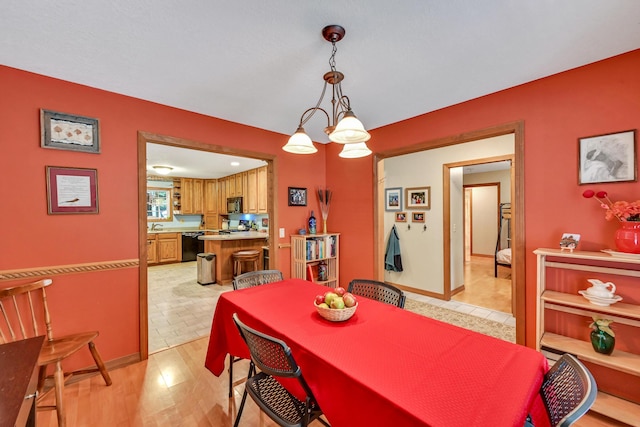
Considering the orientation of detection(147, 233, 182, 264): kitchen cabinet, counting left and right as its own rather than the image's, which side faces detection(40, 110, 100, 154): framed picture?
front

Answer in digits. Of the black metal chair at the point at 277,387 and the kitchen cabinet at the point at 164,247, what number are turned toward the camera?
1

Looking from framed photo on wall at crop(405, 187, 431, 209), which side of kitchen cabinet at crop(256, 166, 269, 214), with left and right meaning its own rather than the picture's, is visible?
left

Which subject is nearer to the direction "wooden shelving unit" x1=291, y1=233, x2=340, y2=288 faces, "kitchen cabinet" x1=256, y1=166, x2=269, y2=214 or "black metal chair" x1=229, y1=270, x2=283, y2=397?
the black metal chair

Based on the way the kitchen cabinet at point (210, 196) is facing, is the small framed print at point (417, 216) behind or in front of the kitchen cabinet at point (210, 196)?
in front

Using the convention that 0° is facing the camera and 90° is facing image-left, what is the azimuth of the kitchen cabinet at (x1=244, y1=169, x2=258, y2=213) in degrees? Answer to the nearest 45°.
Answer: approximately 45°

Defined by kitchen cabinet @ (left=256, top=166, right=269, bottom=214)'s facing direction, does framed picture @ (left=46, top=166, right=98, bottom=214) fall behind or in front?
in front

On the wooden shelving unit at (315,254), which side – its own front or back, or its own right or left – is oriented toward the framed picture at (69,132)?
right

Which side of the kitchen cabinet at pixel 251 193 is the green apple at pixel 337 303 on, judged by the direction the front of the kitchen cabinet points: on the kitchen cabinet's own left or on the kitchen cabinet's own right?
on the kitchen cabinet's own left

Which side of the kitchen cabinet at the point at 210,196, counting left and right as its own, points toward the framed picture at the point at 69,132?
front

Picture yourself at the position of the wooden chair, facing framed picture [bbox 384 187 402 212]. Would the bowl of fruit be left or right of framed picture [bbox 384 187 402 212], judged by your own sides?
right

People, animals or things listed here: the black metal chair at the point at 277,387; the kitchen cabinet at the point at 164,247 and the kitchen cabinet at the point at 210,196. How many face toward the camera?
2

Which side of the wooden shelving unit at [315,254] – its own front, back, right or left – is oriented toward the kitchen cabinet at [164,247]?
back
